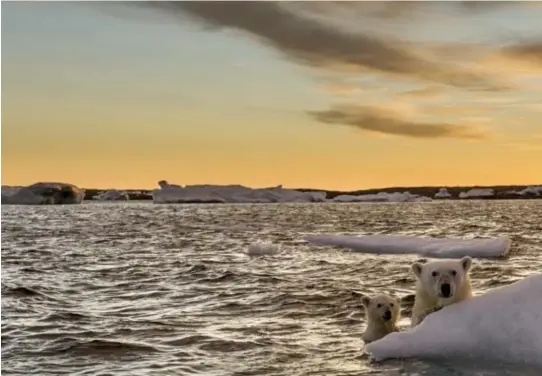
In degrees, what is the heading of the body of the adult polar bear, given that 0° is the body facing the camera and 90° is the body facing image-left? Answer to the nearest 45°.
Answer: approximately 0°

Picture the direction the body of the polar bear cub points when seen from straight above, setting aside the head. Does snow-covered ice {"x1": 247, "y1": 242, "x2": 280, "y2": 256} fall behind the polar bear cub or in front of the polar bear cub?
behind

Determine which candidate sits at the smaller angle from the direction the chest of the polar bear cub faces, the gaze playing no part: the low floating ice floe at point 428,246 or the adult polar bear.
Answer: the adult polar bear

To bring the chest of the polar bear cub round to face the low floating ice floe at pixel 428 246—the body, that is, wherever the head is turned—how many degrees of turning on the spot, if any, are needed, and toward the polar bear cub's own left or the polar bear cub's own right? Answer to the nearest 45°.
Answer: approximately 135° to the polar bear cub's own left

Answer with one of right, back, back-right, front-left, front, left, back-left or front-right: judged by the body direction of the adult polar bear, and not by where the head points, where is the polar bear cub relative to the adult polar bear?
back-right

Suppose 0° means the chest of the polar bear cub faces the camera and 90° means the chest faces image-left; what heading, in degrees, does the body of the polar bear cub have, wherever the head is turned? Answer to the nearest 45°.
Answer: approximately 315°

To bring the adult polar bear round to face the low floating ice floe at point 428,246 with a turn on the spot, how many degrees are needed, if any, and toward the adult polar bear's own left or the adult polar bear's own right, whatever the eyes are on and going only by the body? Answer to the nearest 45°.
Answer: approximately 180°
